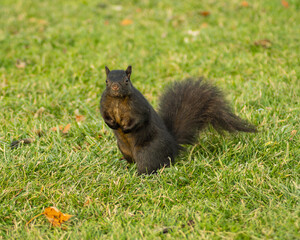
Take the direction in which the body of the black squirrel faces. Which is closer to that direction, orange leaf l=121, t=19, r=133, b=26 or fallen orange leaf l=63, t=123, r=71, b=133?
the fallen orange leaf

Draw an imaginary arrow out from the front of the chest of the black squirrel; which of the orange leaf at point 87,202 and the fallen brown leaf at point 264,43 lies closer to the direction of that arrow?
the orange leaf

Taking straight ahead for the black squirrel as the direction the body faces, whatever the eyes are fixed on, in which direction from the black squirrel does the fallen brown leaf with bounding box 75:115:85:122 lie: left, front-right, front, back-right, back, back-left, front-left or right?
right

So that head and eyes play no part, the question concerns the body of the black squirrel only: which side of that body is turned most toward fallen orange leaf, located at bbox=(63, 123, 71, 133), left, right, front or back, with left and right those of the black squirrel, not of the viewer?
right

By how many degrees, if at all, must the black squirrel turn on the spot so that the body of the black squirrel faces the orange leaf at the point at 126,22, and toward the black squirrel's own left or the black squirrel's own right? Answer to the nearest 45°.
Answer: approximately 135° to the black squirrel's own right

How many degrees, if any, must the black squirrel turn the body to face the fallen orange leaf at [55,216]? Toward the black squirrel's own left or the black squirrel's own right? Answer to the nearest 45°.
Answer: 0° — it already faces it

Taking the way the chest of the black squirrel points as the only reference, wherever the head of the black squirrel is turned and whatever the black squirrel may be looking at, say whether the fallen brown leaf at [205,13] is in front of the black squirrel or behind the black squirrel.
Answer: behind

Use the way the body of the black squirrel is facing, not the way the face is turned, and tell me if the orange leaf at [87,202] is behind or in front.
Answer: in front

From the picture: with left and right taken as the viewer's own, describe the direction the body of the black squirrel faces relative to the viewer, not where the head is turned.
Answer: facing the viewer and to the left of the viewer
